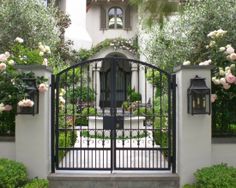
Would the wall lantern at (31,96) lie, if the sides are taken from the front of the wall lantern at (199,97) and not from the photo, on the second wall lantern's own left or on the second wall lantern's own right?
on the second wall lantern's own right

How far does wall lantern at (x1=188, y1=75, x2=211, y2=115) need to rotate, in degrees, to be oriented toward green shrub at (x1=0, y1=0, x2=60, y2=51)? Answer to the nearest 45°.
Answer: approximately 135° to its right

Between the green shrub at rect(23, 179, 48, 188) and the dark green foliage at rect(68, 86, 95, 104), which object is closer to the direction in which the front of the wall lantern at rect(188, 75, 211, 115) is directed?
the green shrub

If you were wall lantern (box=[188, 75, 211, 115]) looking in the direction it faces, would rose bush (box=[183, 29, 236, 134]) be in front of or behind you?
behind

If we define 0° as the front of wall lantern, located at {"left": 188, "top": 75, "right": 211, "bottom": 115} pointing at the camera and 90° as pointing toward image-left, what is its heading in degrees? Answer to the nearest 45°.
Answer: approximately 0°
